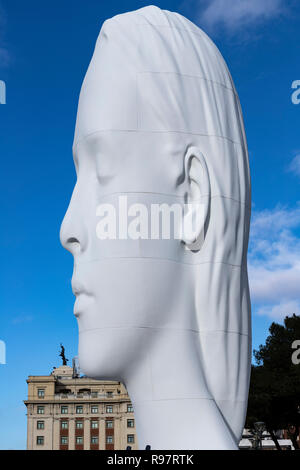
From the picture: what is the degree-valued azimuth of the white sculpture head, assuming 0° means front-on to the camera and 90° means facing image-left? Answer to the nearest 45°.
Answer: approximately 90°

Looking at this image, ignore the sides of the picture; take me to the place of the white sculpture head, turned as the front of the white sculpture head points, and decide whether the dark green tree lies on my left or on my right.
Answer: on my right
